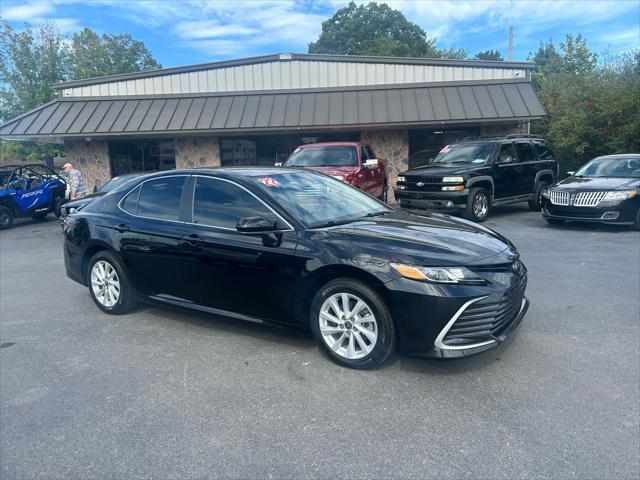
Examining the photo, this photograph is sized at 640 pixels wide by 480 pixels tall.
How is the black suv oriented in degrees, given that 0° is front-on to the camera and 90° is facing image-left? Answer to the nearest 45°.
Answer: approximately 45°

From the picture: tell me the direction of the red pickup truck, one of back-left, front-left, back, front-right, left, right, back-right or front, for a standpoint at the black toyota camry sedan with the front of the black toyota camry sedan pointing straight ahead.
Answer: back-left

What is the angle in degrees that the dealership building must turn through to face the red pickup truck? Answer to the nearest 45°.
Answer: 0° — it already faces it

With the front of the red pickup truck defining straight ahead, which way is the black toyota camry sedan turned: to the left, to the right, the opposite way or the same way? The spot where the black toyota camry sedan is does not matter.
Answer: to the left

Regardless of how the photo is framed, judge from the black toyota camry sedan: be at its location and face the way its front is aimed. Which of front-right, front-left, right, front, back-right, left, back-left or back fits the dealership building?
back-left

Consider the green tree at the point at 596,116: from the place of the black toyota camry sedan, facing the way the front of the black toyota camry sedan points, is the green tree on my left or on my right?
on my left

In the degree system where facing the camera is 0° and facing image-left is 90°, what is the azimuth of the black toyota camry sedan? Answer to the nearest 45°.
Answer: approximately 315°

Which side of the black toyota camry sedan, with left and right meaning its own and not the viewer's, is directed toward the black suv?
left

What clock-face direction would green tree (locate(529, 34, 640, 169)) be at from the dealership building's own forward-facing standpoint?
The green tree is roughly at 9 o'clock from the dealership building.

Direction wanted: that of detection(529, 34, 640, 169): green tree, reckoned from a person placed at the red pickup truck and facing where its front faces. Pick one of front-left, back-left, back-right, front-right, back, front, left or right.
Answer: back
